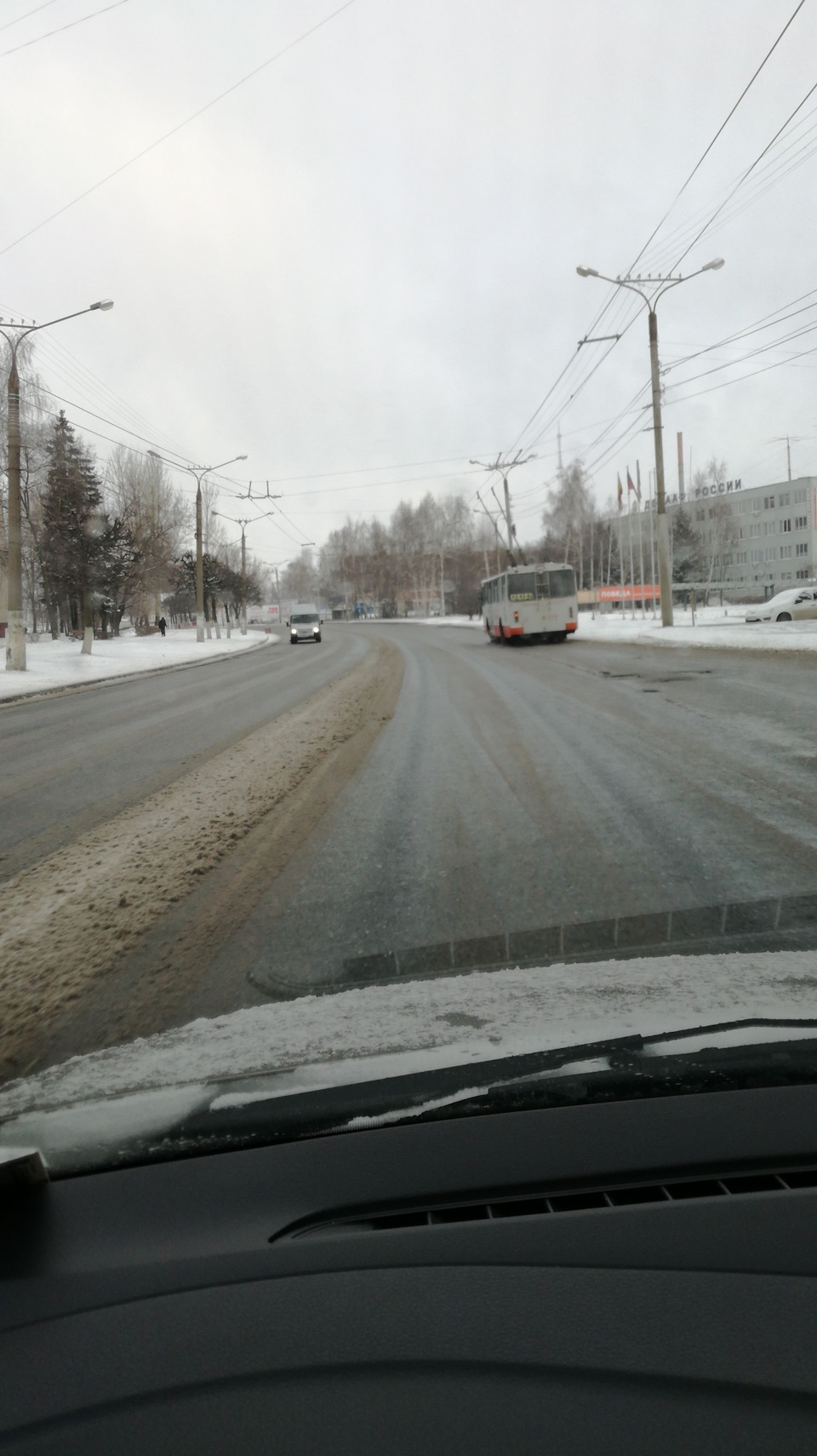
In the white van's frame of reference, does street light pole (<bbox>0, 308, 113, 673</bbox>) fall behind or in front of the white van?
in front

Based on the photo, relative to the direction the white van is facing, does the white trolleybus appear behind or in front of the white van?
in front

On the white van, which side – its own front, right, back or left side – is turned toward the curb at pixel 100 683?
front

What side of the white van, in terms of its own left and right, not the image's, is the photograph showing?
front
